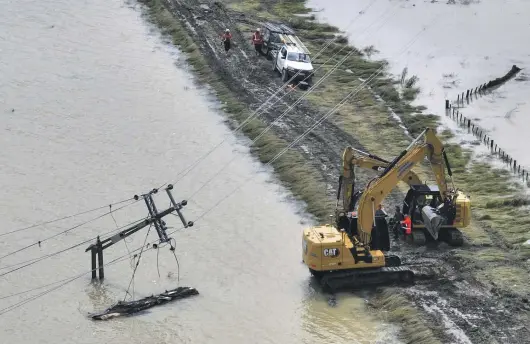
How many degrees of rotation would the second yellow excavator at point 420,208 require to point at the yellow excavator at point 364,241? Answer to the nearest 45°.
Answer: approximately 45° to its left

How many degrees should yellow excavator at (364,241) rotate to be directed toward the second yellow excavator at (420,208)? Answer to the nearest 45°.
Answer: approximately 45° to its left

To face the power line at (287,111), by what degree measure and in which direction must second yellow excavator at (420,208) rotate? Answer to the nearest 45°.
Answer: approximately 45° to its right

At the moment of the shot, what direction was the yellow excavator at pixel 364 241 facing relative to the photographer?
facing to the right of the viewer

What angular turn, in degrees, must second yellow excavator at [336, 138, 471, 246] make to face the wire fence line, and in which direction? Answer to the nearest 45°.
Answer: approximately 90° to its right

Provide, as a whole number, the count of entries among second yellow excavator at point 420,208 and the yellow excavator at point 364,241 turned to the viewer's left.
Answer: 1

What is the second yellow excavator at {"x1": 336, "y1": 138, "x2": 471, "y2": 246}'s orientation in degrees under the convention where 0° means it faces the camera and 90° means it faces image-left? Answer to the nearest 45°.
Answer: approximately 90°

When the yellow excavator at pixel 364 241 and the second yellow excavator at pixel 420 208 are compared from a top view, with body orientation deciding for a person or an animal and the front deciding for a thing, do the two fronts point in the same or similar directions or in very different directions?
very different directions

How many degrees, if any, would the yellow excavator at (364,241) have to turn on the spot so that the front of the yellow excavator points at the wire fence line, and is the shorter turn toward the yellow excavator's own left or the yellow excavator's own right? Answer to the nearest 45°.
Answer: approximately 90° to the yellow excavator's own left

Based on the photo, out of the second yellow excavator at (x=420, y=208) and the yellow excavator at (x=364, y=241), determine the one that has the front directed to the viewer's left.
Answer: the second yellow excavator
